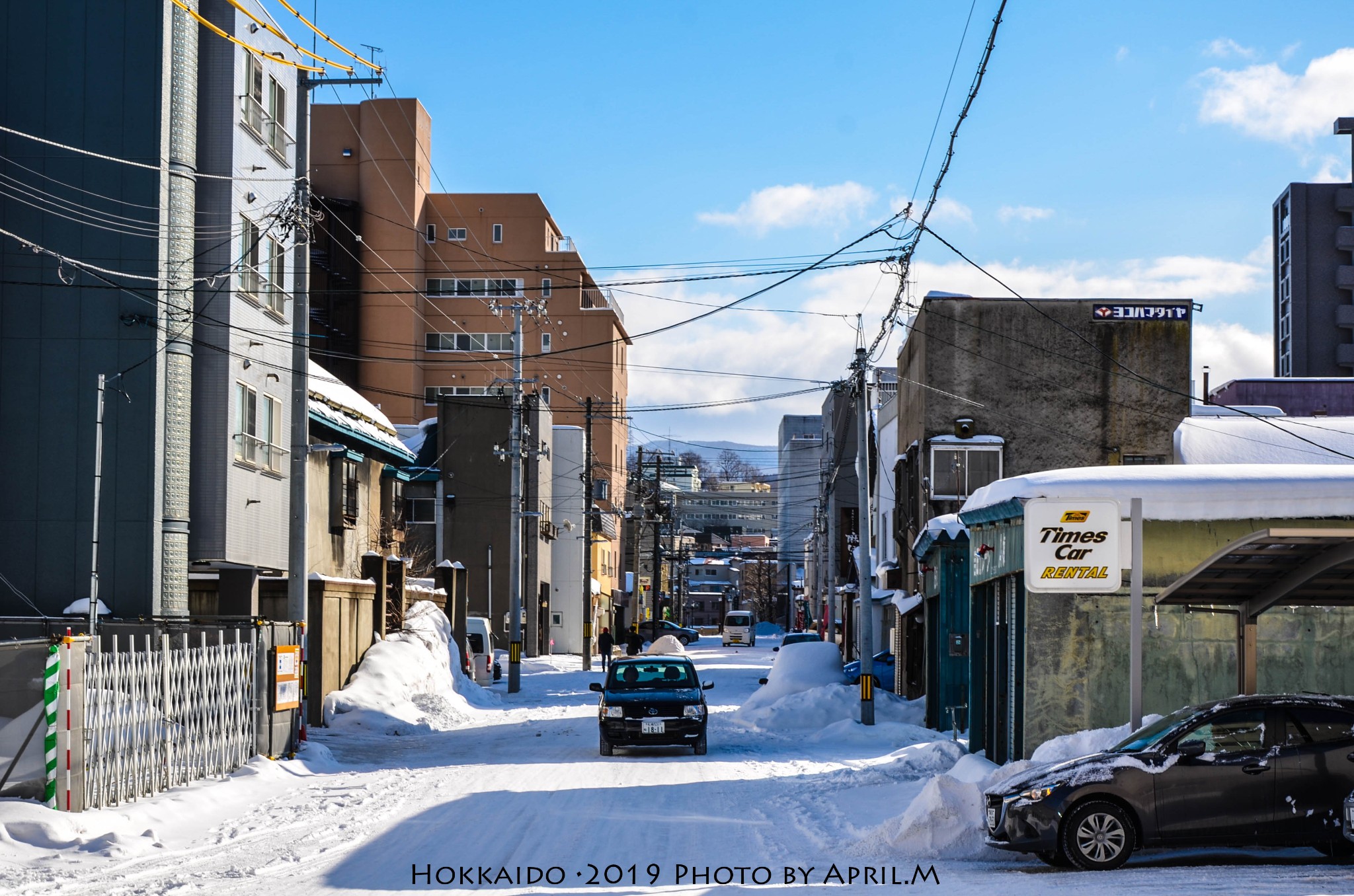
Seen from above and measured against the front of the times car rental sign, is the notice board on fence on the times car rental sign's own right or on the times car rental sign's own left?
on the times car rental sign's own right

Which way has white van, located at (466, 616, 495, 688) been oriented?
away from the camera

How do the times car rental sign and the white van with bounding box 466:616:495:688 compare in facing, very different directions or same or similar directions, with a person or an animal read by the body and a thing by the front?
very different directions

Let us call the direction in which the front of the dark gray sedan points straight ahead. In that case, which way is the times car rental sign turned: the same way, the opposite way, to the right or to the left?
to the left

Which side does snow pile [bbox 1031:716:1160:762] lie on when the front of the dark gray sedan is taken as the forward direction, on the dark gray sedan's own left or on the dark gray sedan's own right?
on the dark gray sedan's own right

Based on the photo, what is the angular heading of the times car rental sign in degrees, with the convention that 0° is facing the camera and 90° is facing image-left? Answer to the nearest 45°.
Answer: approximately 0°

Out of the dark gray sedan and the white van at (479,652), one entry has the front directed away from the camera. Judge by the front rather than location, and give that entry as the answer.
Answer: the white van
